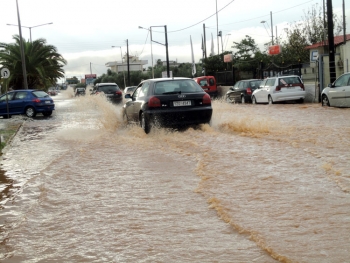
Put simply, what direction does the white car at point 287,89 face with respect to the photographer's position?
facing away from the viewer and to the left of the viewer

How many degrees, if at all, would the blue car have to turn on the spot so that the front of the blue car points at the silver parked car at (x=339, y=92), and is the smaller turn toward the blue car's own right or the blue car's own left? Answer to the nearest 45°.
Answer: approximately 180°

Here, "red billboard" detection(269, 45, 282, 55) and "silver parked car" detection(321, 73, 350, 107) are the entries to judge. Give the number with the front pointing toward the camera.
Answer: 1

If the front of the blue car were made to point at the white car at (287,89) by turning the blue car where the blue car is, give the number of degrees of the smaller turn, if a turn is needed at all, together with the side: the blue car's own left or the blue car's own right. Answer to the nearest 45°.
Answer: approximately 135° to the blue car's own right

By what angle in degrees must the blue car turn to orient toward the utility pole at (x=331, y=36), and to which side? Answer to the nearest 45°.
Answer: approximately 180°

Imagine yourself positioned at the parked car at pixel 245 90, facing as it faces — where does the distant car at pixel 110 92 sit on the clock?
The distant car is roughly at 11 o'clock from the parked car.

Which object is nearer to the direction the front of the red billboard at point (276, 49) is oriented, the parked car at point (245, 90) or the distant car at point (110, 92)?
the parked car
